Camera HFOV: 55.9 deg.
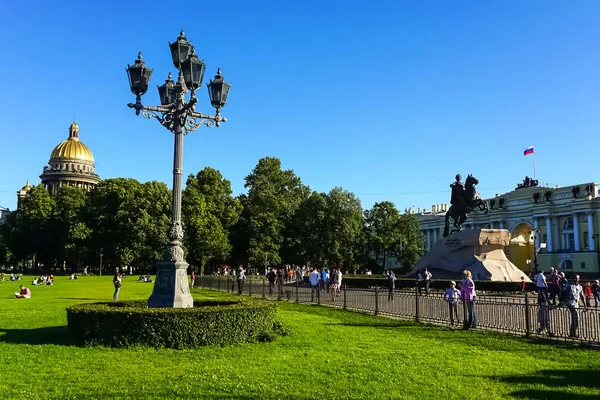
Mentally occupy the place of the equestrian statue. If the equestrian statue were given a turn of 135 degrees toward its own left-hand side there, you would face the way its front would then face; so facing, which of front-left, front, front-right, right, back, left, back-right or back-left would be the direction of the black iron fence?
back

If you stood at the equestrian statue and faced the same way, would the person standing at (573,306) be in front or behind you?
in front

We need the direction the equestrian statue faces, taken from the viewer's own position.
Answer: facing the viewer and to the right of the viewer
